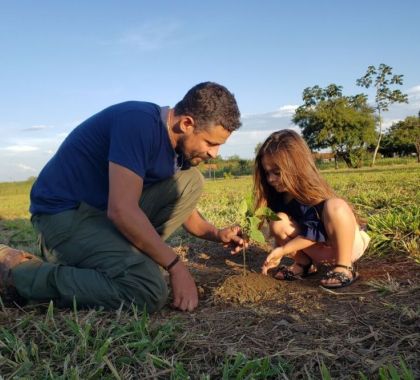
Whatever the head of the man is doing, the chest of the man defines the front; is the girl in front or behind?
in front

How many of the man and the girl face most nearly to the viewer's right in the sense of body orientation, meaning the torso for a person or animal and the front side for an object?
1

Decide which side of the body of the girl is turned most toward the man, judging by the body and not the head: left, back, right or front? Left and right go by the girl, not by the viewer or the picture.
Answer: front

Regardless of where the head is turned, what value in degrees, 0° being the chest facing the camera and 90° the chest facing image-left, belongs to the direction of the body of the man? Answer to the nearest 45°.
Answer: approximately 270°

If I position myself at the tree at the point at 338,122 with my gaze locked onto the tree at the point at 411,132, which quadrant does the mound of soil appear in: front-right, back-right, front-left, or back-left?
back-right

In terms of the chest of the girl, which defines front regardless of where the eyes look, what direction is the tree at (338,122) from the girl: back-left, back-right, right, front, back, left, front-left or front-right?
back-right

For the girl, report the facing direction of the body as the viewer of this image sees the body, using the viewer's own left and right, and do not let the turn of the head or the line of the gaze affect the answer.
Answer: facing the viewer and to the left of the viewer

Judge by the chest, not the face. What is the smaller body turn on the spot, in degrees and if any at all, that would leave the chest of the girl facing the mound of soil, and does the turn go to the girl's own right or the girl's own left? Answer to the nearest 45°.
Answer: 0° — they already face it

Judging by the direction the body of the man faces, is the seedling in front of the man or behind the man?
in front

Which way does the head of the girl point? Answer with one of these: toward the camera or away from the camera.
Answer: toward the camera

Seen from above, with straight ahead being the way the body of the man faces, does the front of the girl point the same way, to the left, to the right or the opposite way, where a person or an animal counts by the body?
the opposite way

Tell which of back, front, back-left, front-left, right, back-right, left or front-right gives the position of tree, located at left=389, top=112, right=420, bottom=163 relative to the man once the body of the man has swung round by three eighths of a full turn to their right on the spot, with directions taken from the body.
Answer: back
